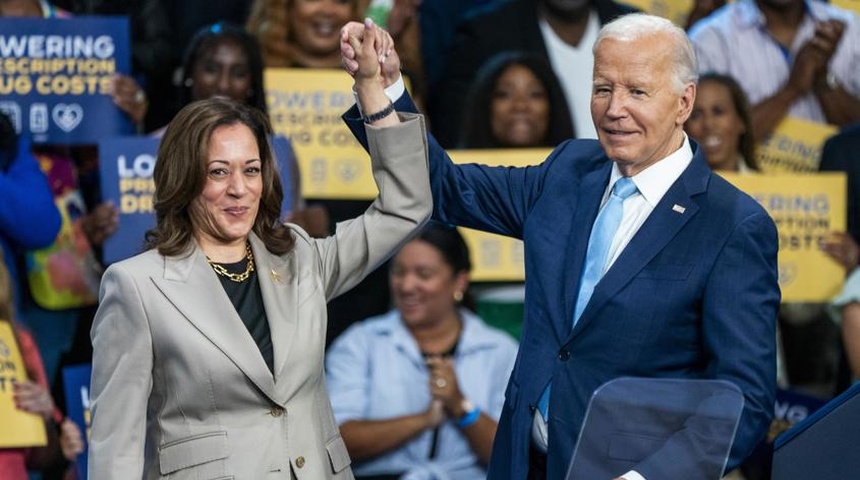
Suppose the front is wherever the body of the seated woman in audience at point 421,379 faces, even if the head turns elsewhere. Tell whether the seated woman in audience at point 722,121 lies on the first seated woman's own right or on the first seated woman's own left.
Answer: on the first seated woman's own left

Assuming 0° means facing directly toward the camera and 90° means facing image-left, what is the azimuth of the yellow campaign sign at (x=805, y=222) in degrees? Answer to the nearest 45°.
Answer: approximately 0°

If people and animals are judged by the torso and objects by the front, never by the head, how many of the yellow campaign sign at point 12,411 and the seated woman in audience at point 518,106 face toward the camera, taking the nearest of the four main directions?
2

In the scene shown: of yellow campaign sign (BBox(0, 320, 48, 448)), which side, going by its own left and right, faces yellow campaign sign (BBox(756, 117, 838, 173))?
left

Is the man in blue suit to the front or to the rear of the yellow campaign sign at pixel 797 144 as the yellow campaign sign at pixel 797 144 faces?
to the front

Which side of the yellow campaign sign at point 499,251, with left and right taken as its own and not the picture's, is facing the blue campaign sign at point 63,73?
right

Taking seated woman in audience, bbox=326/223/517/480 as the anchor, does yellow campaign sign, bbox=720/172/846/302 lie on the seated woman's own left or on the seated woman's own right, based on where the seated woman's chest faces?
on the seated woman's own left
